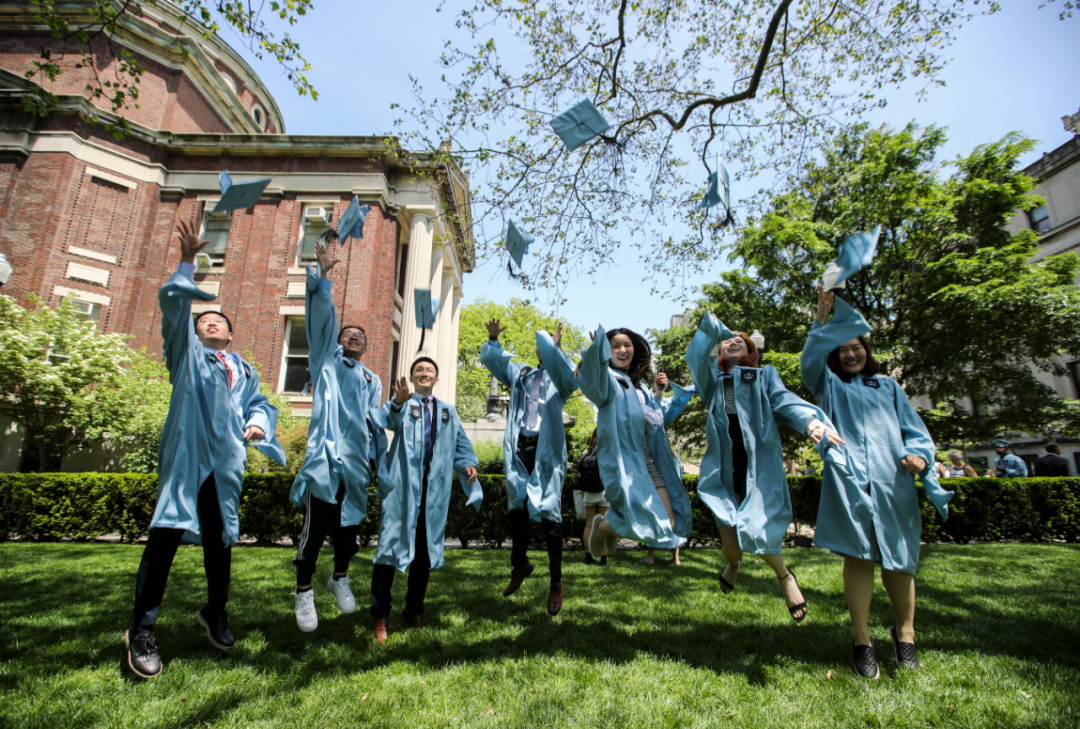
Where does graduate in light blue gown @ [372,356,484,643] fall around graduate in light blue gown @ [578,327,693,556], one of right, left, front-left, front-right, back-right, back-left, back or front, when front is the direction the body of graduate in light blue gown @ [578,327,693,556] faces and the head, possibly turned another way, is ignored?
back-right

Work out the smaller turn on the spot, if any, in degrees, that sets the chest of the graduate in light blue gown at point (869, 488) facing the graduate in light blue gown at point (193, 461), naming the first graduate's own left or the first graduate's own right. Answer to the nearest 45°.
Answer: approximately 45° to the first graduate's own right

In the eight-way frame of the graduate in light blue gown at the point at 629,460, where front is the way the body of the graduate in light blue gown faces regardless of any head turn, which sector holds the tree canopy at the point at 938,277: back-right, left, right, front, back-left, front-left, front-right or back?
left

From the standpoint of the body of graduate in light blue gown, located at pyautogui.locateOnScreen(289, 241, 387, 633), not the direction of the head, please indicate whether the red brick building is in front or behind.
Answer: behind

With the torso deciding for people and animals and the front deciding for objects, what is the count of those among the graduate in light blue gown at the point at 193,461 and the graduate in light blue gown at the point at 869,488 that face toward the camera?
2

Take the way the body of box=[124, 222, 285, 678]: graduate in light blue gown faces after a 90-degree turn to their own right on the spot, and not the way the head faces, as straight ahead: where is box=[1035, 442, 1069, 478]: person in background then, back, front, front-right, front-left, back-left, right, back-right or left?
back

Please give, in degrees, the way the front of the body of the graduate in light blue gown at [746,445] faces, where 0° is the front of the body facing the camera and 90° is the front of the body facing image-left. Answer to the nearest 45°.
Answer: approximately 0°

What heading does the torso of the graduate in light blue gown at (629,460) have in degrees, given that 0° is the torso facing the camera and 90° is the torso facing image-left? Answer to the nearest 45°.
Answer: approximately 315°
